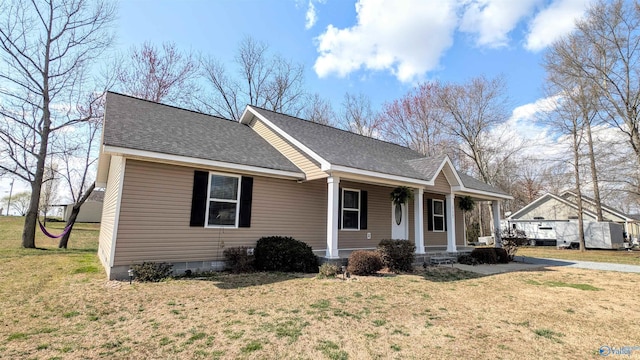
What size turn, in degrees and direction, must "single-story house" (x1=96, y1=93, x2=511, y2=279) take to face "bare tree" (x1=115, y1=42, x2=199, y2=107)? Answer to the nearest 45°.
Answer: approximately 180°

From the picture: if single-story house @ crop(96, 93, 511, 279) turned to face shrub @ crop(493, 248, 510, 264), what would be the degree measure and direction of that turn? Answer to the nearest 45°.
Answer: approximately 45° to its left

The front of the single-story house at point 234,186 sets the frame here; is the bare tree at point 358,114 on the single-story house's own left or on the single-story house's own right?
on the single-story house's own left

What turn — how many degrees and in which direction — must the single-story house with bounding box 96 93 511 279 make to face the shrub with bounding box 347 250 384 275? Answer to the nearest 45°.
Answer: approximately 45° to its left

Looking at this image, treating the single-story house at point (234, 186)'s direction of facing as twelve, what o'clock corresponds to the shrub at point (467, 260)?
The shrub is roughly at 10 o'clock from the single-story house.

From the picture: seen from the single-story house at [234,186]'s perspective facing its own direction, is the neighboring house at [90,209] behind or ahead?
behind

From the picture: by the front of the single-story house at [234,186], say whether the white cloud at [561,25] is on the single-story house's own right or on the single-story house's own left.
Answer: on the single-story house's own left

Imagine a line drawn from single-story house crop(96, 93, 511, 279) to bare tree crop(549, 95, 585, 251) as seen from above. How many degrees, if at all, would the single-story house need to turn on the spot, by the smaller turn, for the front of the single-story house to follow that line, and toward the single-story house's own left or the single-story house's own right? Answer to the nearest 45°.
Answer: approximately 90° to the single-story house's own left

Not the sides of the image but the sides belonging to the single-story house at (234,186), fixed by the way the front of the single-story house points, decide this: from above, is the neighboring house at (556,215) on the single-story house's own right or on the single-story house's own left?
on the single-story house's own left

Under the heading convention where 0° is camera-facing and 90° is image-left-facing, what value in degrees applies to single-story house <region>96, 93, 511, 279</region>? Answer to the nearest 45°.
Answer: approximately 315°

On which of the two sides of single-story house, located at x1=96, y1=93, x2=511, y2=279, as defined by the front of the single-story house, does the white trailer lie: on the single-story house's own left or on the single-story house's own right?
on the single-story house's own left

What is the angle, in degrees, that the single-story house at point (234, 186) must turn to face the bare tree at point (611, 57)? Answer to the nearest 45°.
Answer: approximately 45° to its left
